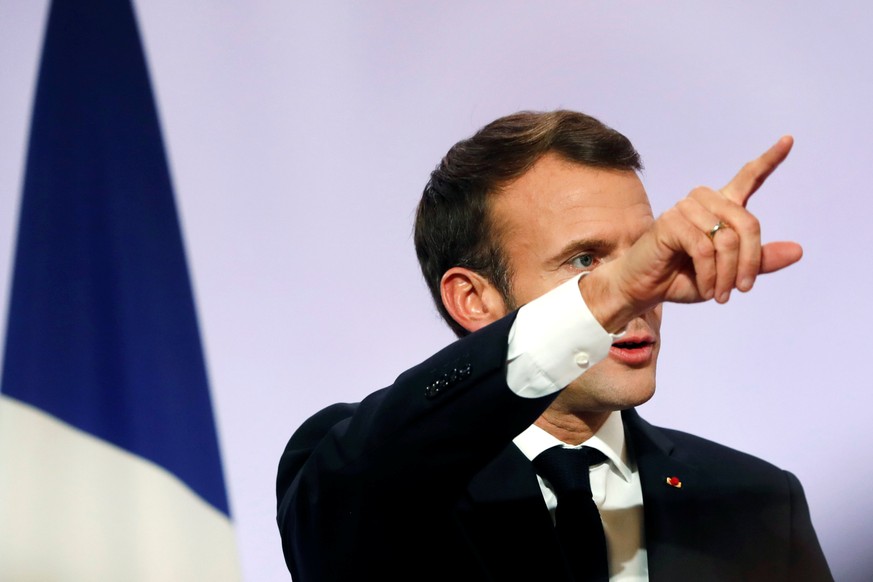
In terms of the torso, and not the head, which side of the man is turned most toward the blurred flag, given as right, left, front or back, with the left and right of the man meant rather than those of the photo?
back

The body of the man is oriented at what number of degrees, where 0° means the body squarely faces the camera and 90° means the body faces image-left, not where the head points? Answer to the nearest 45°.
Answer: approximately 315°
